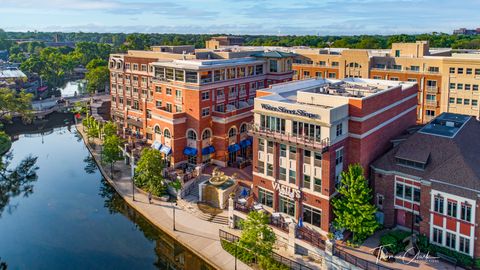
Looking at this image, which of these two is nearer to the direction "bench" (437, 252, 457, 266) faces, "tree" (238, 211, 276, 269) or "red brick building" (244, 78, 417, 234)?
the tree

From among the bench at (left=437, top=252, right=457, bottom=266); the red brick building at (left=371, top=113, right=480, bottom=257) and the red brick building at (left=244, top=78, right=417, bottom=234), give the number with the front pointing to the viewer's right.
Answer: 0

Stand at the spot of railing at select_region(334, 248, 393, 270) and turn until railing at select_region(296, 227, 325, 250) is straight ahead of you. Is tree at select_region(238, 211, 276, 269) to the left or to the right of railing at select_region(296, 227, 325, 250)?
left

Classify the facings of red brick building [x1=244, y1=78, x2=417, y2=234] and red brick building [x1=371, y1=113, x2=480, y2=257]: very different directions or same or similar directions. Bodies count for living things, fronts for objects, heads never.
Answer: same or similar directions

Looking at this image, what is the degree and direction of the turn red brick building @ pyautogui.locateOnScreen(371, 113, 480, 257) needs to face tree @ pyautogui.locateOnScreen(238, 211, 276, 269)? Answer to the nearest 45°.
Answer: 0° — it already faces it

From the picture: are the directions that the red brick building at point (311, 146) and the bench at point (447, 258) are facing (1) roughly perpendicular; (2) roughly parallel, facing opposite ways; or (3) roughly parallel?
roughly parallel

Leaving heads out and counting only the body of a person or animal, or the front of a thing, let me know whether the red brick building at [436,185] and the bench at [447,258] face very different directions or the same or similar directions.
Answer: same or similar directions

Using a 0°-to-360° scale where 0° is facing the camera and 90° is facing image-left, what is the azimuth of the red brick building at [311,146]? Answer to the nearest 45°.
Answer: approximately 45°

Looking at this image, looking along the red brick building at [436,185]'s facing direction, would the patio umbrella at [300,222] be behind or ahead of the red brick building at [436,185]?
ahead

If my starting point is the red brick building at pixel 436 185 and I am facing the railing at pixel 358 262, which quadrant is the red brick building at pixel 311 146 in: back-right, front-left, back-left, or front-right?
front-right

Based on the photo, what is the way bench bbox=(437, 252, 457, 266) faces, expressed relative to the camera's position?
facing the viewer and to the left of the viewer

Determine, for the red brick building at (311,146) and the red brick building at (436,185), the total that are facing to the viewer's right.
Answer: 0
